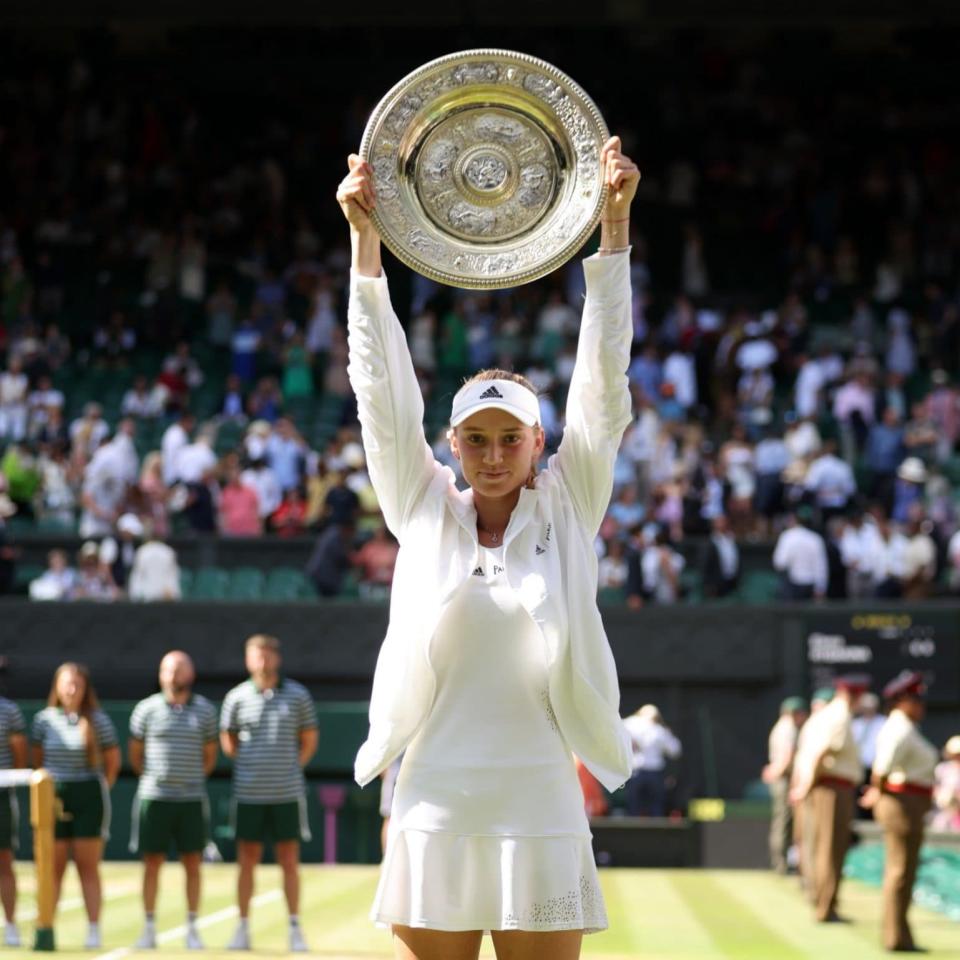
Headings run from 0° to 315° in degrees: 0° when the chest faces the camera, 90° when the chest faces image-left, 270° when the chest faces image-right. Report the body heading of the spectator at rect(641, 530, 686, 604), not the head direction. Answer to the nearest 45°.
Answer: approximately 0°

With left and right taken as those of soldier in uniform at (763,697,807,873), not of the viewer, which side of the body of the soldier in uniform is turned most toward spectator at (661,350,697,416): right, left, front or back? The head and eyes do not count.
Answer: left

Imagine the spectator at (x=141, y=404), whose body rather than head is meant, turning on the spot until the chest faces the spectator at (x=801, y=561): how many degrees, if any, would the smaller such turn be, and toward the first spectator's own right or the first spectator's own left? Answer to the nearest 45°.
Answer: approximately 45° to the first spectator's own left

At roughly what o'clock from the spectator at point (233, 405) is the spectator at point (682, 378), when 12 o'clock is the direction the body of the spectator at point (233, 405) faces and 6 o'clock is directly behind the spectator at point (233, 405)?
the spectator at point (682, 378) is roughly at 9 o'clock from the spectator at point (233, 405).

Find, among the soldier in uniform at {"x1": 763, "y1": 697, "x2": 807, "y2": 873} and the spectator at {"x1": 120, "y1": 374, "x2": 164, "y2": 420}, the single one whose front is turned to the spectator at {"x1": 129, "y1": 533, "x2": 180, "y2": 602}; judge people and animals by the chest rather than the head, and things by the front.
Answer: the spectator at {"x1": 120, "y1": 374, "x2": 164, "y2": 420}

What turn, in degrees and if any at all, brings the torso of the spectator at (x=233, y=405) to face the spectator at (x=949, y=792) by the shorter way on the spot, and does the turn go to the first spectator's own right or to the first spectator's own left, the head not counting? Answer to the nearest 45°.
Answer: approximately 45° to the first spectator's own left

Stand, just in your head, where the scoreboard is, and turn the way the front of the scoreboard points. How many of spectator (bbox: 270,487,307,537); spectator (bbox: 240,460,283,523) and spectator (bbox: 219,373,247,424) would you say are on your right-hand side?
3

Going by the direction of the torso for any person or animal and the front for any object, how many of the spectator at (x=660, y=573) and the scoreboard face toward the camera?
2

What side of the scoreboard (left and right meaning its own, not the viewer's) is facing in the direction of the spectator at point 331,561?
right

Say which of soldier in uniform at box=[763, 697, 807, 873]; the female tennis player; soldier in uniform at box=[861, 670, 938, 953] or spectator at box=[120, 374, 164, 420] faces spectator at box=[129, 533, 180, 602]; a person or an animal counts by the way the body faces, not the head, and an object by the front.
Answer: spectator at box=[120, 374, 164, 420]

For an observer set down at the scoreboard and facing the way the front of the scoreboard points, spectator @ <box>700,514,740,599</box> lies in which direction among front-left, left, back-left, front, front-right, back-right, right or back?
right
